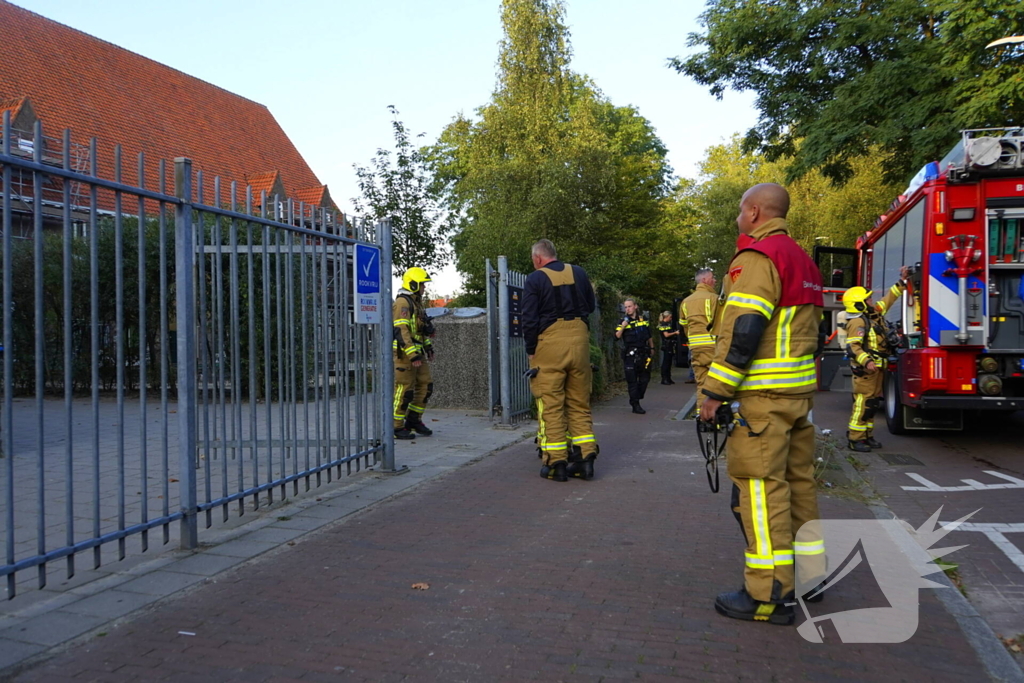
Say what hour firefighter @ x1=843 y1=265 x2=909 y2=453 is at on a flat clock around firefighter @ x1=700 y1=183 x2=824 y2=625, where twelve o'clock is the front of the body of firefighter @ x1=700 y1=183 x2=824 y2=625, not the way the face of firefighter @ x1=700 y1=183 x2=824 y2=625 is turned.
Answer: firefighter @ x1=843 y1=265 x2=909 y2=453 is roughly at 2 o'clock from firefighter @ x1=700 y1=183 x2=824 y2=625.

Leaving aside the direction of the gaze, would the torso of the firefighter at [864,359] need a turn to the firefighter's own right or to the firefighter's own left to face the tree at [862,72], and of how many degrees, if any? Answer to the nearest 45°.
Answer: approximately 90° to the firefighter's own left

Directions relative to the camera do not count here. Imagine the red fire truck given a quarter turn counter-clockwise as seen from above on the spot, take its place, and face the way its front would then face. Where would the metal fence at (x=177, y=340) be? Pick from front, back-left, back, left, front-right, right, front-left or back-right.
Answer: front

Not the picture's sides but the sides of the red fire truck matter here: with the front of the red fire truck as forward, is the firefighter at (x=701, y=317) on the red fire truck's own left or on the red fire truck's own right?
on the red fire truck's own left

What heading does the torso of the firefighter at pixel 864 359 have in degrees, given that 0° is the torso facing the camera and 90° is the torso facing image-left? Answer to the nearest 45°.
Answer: approximately 270°

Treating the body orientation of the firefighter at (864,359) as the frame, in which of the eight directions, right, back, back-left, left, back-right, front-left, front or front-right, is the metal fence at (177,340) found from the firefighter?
back-right

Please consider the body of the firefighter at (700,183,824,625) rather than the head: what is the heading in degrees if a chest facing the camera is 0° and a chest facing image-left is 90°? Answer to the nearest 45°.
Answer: approximately 135°

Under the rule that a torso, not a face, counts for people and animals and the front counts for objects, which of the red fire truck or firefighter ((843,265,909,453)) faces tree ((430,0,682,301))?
the red fire truck

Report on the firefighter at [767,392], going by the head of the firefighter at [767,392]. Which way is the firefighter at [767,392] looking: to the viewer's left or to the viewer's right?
to the viewer's left

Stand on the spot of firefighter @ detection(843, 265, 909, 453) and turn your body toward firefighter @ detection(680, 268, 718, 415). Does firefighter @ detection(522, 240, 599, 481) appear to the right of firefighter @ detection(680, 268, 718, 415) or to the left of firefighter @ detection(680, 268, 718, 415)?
left

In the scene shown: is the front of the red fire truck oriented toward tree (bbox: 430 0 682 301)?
yes

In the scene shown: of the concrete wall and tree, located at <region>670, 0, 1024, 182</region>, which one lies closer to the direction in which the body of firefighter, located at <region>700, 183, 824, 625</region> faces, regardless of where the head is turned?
the concrete wall
